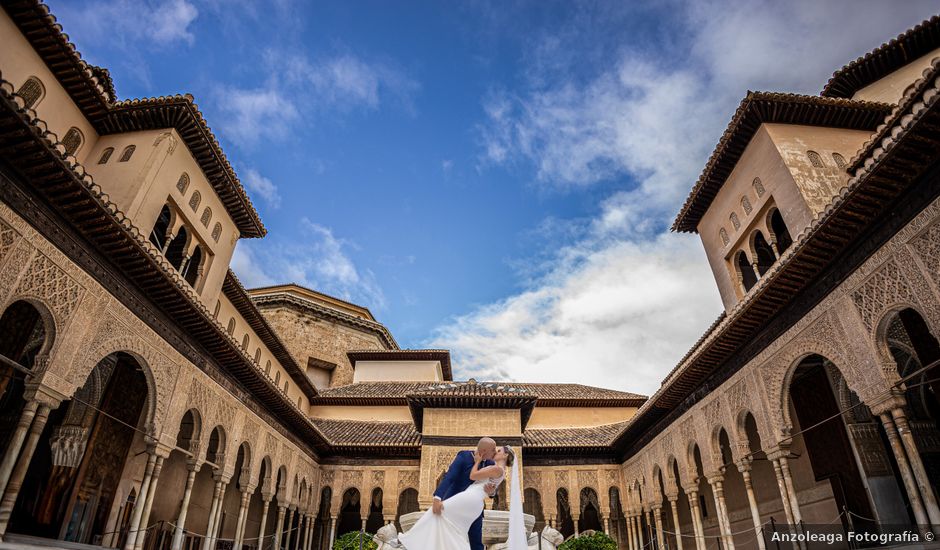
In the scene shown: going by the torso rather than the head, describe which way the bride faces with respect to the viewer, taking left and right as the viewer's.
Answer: facing to the left of the viewer

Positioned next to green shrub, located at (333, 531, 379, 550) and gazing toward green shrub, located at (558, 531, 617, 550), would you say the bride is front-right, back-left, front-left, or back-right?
front-right

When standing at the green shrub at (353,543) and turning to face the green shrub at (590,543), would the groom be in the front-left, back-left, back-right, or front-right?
front-right

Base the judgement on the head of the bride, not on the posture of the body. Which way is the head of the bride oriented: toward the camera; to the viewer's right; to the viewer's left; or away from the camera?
to the viewer's left

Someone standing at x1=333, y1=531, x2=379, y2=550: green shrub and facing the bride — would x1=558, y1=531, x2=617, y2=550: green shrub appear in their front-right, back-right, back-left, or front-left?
front-left

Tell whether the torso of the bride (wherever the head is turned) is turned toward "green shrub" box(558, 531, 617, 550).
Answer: no
